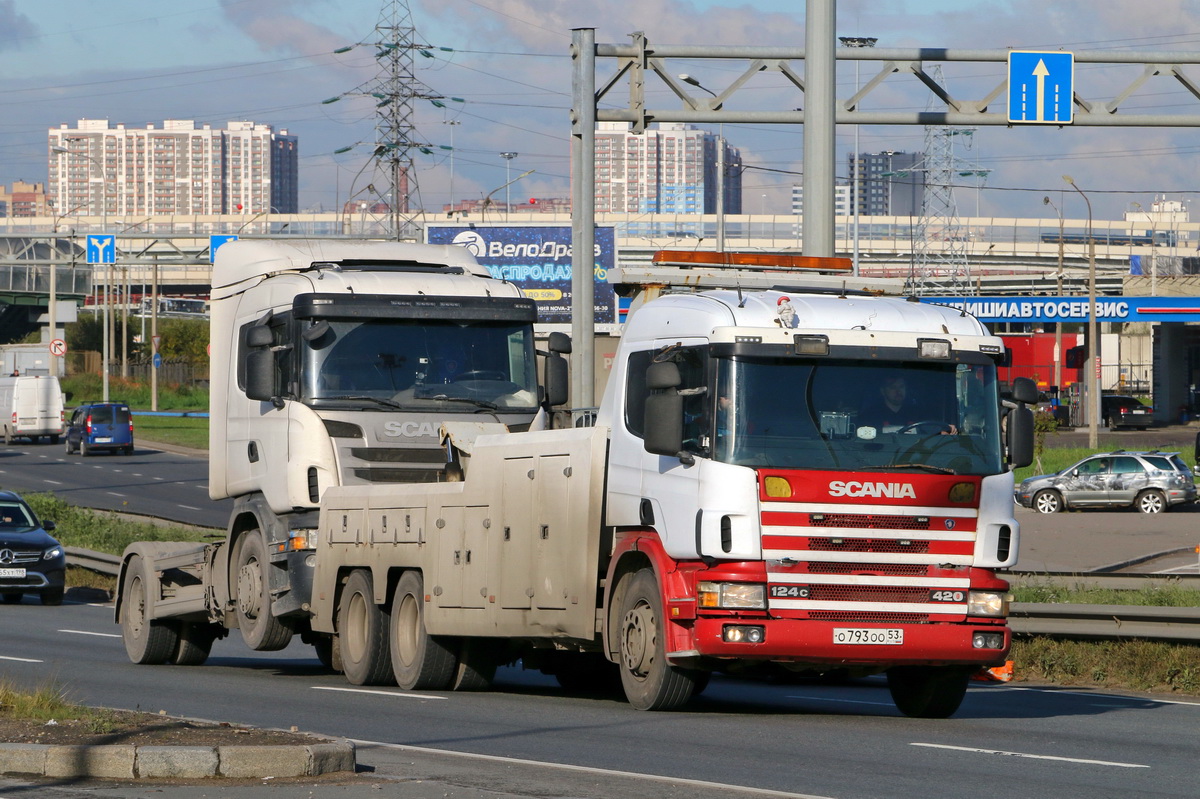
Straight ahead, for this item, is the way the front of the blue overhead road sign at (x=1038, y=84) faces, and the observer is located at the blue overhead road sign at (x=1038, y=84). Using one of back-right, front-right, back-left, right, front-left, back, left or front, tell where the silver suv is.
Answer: back

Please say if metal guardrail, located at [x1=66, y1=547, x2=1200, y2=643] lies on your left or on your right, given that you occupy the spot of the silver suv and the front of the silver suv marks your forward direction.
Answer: on your left

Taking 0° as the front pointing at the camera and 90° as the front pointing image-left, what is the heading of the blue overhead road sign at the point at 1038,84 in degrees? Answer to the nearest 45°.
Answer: approximately 0°

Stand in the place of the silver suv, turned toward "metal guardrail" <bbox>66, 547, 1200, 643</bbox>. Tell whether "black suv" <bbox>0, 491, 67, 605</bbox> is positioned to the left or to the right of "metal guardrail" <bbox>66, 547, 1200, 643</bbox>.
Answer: right

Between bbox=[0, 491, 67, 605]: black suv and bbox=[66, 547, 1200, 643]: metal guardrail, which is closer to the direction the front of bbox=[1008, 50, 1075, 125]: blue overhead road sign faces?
the metal guardrail

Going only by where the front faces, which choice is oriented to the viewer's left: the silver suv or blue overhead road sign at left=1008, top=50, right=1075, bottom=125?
the silver suv

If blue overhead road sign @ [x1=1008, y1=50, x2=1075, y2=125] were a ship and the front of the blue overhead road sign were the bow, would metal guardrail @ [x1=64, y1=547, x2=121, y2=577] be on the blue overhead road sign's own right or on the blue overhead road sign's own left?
on the blue overhead road sign's own right

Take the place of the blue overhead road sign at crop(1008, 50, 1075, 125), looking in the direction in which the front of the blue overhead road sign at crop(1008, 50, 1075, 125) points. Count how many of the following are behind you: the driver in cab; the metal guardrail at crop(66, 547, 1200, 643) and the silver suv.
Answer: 1

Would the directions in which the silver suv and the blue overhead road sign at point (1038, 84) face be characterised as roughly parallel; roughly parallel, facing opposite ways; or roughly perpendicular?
roughly perpendicular
